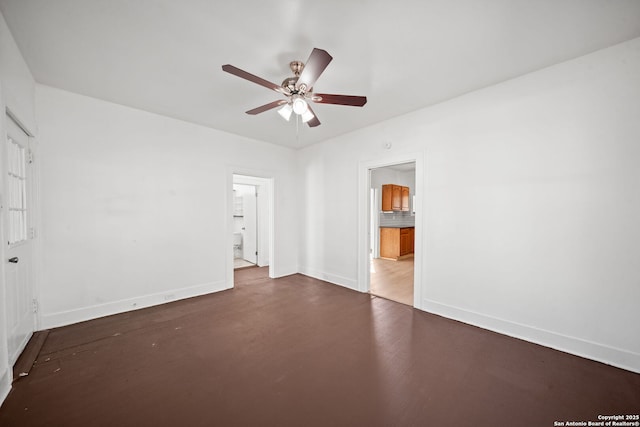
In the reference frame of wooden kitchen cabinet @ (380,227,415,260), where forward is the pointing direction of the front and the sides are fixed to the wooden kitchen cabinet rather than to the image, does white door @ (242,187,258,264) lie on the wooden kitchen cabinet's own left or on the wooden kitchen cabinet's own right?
on the wooden kitchen cabinet's own right

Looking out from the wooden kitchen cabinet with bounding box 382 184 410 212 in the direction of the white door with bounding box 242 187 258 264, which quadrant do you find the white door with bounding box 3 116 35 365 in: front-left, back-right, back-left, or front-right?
front-left

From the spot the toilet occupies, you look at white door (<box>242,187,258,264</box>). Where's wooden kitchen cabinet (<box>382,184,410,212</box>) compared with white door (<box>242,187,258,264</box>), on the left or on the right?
left

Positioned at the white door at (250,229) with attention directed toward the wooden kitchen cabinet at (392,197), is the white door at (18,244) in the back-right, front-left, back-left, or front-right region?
back-right

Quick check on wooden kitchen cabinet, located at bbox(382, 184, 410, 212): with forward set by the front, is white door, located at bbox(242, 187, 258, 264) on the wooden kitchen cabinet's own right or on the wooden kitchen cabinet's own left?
on the wooden kitchen cabinet's own right

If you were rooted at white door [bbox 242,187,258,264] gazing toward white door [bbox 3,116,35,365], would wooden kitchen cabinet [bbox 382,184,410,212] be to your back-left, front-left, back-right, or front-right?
back-left

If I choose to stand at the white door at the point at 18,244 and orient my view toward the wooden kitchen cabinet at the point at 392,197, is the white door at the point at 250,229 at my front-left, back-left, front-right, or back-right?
front-left

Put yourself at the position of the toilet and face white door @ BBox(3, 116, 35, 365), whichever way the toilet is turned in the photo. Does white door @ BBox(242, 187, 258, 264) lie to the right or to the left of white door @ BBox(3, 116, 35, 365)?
left

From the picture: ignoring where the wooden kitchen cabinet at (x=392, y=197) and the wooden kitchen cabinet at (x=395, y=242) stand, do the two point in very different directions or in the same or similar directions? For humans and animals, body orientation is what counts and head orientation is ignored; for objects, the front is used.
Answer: same or similar directions

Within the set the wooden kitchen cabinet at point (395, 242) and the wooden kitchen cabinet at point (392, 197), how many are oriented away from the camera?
0
